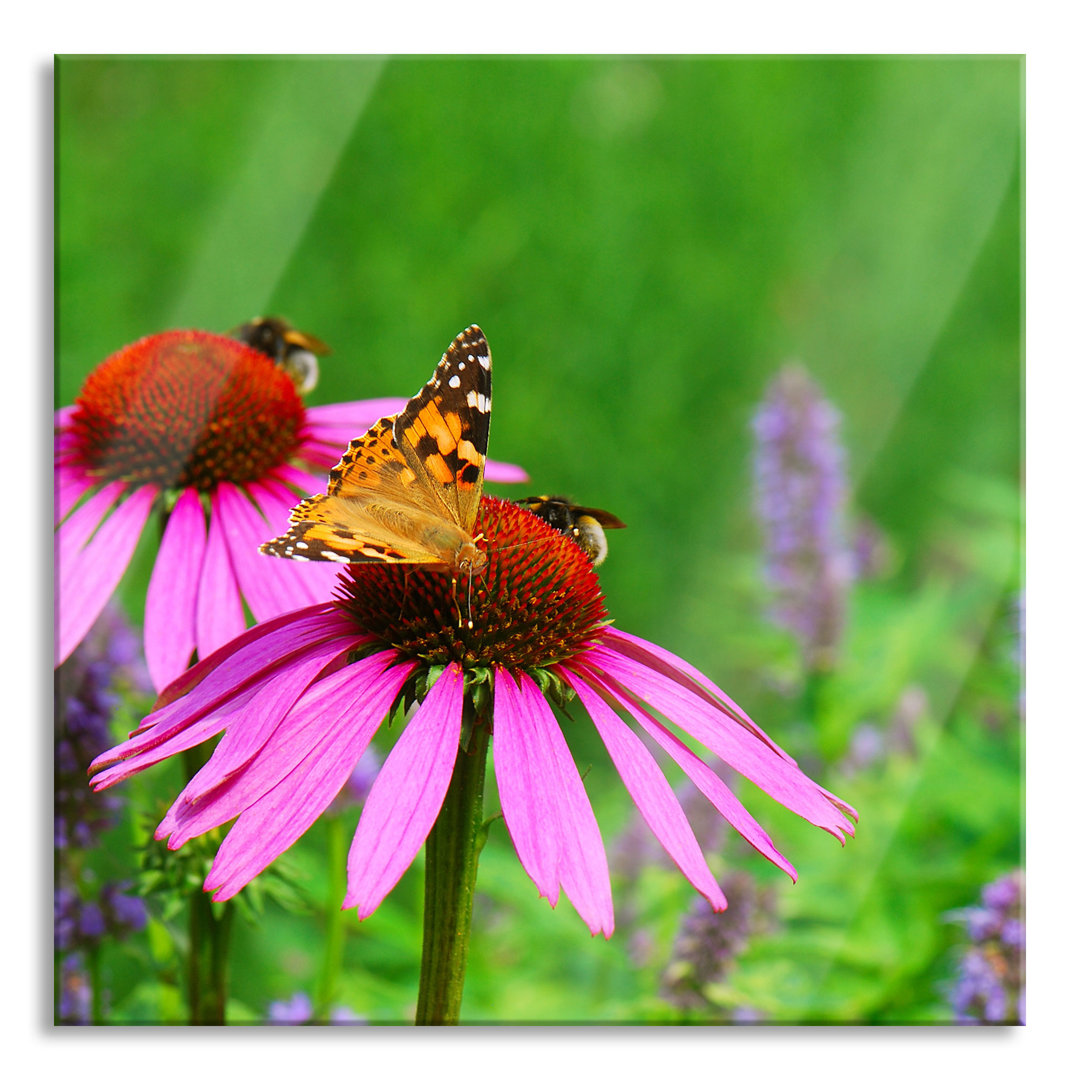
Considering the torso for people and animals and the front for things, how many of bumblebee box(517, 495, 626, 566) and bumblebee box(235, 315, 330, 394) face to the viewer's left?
2

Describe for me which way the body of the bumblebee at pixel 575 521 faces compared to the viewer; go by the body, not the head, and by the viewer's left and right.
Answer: facing to the left of the viewer

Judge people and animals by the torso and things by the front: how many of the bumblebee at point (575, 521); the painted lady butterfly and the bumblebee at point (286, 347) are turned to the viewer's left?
2

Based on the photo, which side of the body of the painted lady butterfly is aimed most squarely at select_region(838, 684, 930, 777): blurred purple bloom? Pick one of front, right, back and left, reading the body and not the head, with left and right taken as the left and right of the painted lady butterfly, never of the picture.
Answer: left

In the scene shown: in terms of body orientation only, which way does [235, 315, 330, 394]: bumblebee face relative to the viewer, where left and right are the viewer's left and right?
facing to the left of the viewer

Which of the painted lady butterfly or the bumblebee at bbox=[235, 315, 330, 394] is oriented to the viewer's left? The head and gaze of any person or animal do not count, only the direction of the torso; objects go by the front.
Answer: the bumblebee
